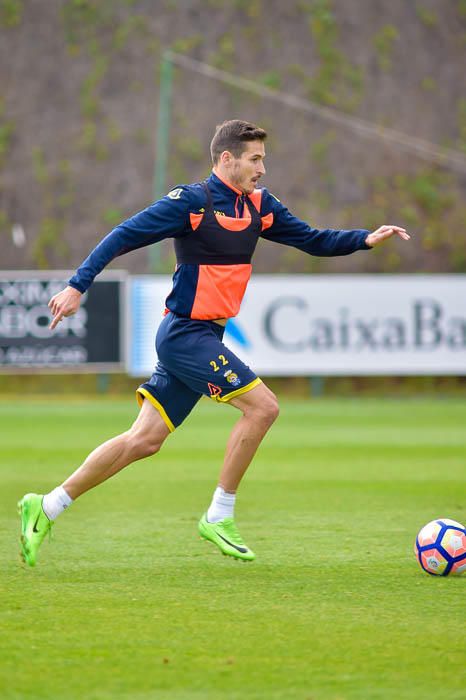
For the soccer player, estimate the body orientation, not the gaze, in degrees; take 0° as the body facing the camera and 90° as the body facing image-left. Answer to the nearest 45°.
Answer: approximately 315°

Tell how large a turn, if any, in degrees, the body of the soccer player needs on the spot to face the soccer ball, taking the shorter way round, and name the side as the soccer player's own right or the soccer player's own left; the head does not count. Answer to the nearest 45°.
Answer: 0° — they already face it

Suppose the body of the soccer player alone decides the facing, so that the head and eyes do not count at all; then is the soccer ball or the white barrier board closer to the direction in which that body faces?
the soccer ball
